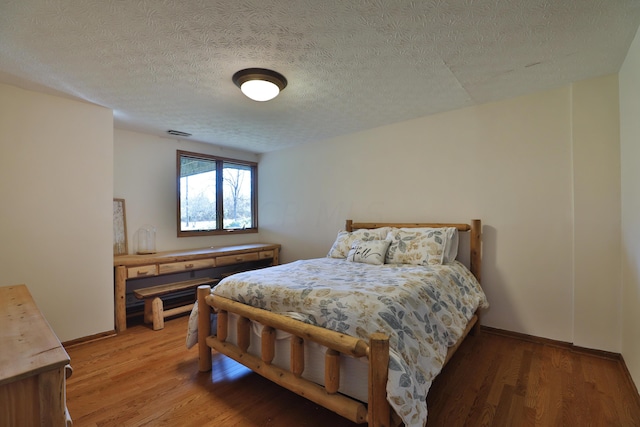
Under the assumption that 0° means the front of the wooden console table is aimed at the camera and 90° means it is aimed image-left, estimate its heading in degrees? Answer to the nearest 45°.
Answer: approximately 315°

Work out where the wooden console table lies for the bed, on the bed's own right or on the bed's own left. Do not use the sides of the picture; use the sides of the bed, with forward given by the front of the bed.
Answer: on the bed's own right

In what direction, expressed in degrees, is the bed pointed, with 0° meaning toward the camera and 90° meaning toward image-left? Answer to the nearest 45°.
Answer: approximately 45°

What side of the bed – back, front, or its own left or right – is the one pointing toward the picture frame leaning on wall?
right

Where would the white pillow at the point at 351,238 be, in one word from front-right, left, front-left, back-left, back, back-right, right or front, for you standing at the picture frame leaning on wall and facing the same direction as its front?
front-left
